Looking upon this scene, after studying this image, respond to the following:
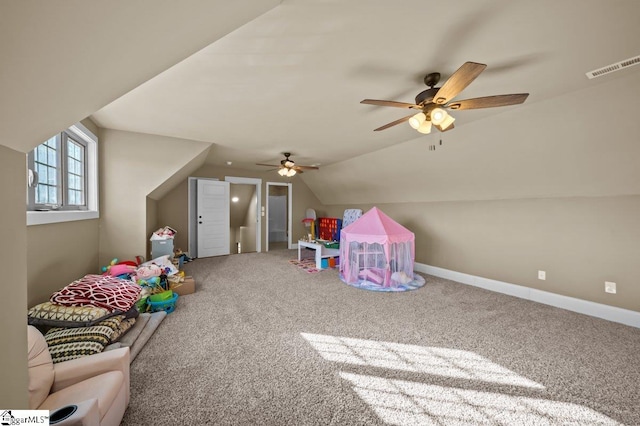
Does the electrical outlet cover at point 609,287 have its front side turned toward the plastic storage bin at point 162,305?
yes

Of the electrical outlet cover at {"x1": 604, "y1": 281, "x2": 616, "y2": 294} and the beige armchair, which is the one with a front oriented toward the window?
the electrical outlet cover

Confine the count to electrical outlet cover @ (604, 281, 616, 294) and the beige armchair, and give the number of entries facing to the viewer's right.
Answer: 1

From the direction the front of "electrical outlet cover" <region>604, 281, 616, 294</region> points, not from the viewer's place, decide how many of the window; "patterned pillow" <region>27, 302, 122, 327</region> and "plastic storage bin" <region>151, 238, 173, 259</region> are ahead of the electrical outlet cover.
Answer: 3

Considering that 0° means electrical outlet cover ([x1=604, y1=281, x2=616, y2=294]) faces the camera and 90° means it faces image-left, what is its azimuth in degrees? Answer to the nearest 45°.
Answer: approximately 45°

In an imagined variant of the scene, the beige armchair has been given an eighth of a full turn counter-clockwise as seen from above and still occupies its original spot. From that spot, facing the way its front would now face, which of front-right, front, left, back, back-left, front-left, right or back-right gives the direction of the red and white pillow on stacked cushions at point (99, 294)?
front-left

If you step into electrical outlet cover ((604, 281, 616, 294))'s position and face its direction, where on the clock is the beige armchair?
The beige armchair is roughly at 11 o'clock from the electrical outlet cover.

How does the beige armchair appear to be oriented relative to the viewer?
to the viewer's right
